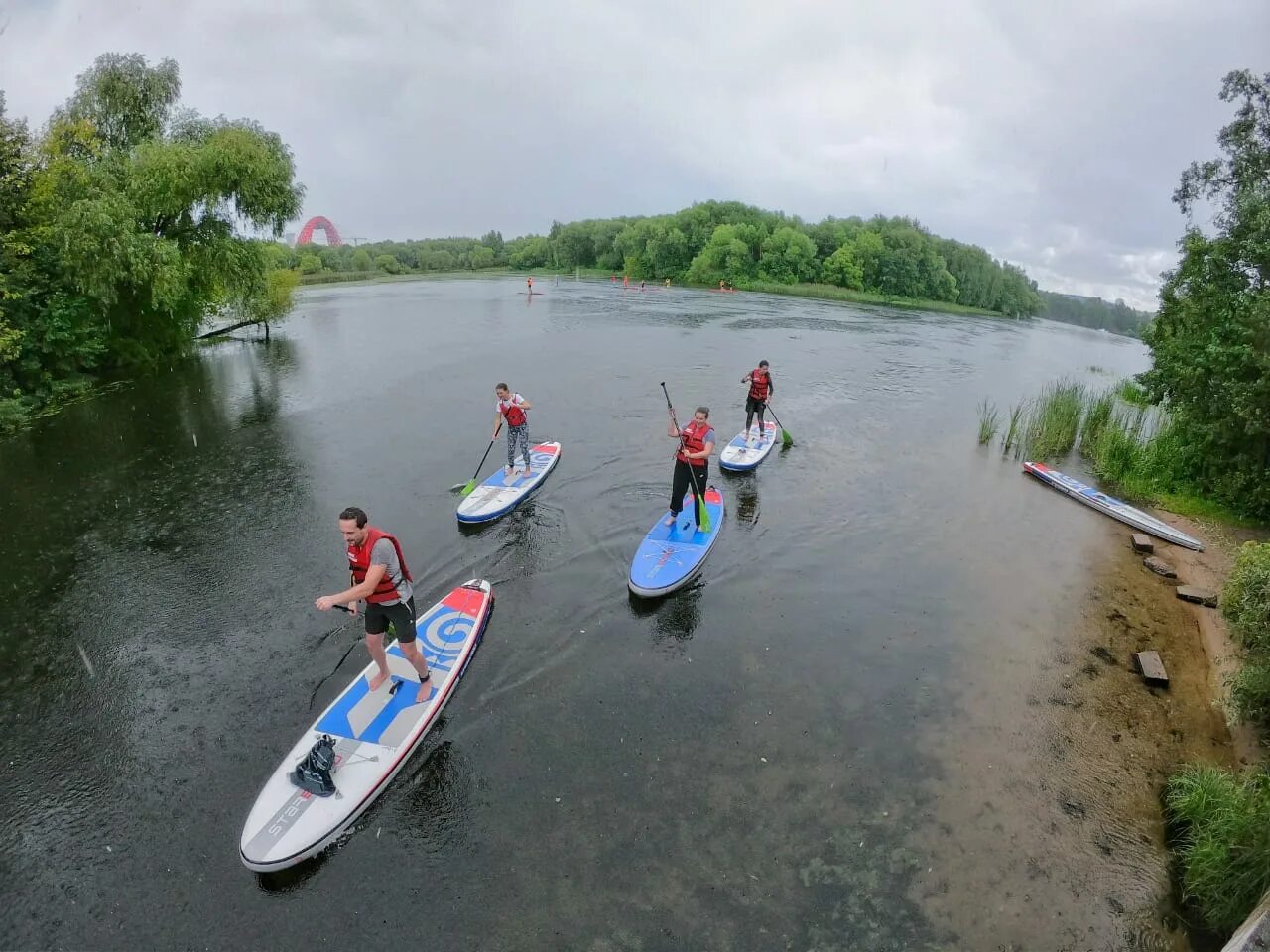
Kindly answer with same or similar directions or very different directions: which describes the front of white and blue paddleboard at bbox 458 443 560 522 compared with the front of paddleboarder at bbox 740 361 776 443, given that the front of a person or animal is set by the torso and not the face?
same or similar directions

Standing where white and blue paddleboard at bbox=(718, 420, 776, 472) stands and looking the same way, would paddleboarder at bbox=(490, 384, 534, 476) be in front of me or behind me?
in front

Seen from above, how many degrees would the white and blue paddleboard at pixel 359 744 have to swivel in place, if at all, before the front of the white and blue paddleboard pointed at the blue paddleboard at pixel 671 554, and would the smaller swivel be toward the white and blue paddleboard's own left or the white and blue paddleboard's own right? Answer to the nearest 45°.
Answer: approximately 180°

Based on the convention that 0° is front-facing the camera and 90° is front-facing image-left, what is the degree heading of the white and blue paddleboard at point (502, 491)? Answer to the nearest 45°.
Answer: approximately 45°

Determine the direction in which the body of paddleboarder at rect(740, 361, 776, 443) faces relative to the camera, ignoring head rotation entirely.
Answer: toward the camera

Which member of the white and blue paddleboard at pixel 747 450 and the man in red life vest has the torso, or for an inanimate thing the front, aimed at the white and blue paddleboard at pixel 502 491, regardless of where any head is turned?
the white and blue paddleboard at pixel 747 450

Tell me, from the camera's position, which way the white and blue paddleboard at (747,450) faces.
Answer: facing the viewer and to the left of the viewer

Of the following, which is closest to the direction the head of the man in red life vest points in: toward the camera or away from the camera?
toward the camera

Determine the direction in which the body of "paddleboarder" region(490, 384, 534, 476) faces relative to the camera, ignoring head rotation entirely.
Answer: toward the camera

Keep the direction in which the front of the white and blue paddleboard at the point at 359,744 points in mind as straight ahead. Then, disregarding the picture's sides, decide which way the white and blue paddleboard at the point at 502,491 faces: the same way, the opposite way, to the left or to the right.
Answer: the same way

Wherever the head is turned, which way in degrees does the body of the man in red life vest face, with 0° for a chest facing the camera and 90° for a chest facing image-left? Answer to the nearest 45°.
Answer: approximately 45°

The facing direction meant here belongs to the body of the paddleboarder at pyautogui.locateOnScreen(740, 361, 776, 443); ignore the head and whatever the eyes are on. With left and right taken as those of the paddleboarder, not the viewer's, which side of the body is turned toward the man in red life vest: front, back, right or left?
front
